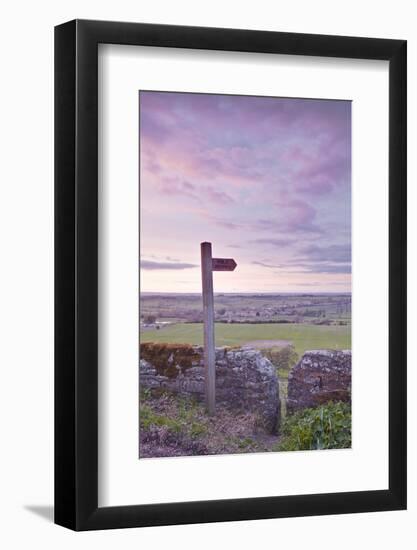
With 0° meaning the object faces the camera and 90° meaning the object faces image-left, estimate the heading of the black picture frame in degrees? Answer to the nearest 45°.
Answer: approximately 315°
